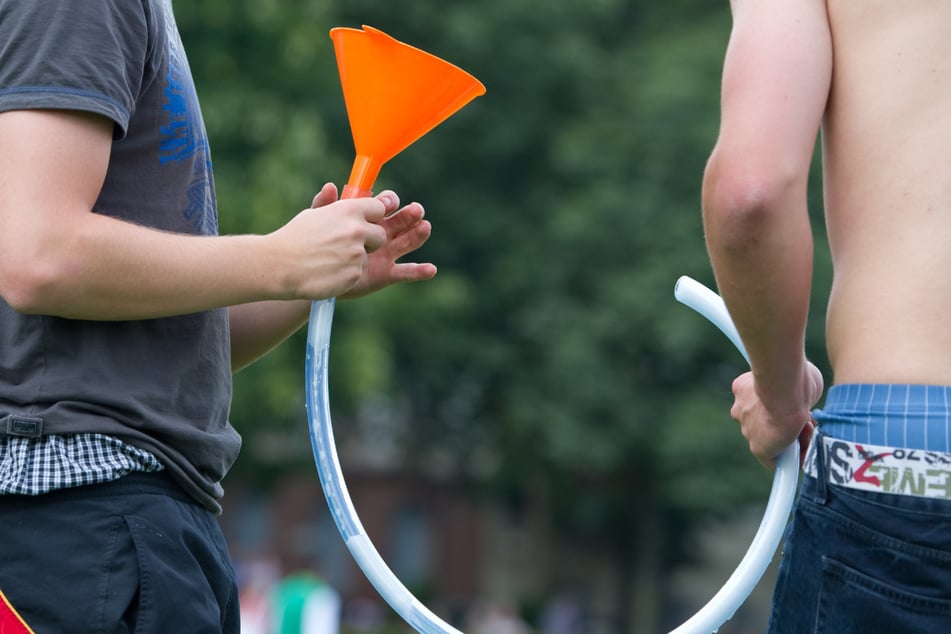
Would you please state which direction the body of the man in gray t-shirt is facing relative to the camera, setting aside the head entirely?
to the viewer's right

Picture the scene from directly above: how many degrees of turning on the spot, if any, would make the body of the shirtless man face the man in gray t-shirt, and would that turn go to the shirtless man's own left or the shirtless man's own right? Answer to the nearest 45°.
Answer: approximately 90° to the shirtless man's own left

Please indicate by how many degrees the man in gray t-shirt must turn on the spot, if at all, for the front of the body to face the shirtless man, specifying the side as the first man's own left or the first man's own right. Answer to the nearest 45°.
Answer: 0° — they already face them

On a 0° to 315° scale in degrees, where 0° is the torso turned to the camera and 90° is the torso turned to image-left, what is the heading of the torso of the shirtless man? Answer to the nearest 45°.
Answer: approximately 180°

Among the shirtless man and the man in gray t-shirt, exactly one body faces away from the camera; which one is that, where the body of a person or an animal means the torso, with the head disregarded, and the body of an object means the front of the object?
the shirtless man

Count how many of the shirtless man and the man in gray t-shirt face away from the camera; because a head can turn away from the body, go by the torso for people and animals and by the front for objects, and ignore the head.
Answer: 1
